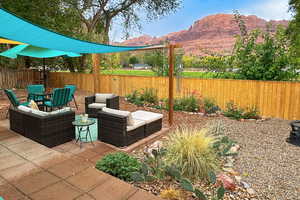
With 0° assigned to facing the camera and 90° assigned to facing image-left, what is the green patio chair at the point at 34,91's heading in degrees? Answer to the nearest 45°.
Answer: approximately 0°

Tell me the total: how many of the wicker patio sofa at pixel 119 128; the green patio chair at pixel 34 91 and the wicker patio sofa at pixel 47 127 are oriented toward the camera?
1

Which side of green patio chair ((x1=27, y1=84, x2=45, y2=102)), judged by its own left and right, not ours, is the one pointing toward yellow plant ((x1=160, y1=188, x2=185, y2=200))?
front

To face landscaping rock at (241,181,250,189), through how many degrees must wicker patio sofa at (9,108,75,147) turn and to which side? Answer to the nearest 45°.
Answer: approximately 90° to its right

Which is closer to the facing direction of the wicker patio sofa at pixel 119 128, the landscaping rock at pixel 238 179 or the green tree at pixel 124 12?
the green tree

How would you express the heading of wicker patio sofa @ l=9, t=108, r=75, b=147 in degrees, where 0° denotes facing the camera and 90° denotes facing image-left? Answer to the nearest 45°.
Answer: approximately 225°

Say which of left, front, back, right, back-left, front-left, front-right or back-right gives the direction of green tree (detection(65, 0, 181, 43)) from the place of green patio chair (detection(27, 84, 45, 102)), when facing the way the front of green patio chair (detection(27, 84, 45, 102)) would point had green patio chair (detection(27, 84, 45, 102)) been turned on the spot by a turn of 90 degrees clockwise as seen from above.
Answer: back-right
